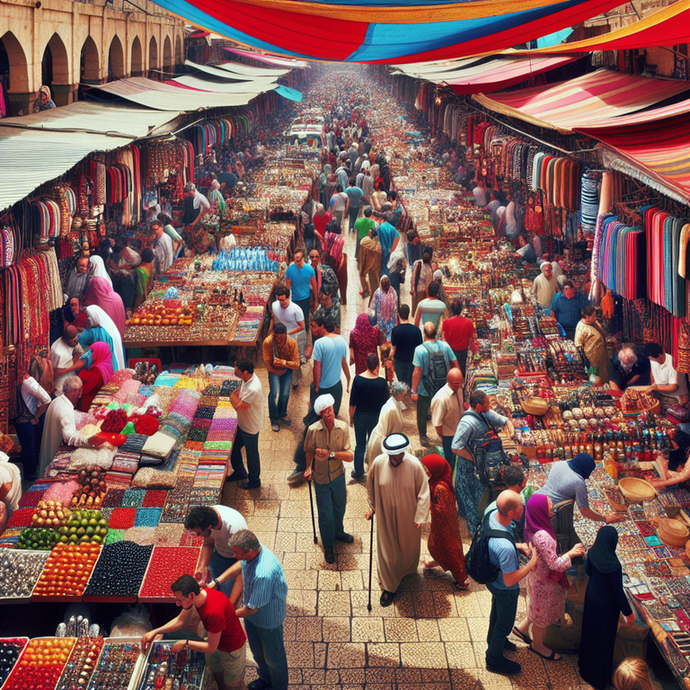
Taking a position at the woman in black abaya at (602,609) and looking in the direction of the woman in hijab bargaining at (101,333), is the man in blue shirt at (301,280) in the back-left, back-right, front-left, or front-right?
front-right

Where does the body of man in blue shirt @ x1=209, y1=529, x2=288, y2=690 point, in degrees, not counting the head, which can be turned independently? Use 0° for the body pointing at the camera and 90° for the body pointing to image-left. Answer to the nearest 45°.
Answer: approximately 90°

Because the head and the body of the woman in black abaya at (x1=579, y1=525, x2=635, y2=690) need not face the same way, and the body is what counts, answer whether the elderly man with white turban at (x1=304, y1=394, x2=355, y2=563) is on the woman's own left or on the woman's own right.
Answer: on the woman's own left

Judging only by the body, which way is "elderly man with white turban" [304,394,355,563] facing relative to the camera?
toward the camera

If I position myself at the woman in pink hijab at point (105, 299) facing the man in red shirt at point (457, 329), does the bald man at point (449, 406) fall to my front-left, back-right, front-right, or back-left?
front-right

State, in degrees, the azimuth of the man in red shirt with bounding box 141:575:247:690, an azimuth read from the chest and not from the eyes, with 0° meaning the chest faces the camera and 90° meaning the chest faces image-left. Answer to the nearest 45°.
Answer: approximately 90°

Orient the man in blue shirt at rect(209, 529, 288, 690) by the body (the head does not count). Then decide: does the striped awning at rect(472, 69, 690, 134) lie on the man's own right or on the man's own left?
on the man's own right

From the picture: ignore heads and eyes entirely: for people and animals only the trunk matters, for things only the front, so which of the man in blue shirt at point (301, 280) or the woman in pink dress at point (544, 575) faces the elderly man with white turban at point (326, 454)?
the man in blue shirt

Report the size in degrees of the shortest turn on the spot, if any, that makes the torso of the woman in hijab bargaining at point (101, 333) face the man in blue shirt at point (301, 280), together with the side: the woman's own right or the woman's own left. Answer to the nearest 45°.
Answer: approximately 135° to the woman's own right

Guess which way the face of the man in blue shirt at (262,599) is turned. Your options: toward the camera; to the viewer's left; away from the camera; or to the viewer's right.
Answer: to the viewer's left

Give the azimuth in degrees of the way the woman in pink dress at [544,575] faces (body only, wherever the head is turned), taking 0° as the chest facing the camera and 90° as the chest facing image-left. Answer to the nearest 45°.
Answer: approximately 270°

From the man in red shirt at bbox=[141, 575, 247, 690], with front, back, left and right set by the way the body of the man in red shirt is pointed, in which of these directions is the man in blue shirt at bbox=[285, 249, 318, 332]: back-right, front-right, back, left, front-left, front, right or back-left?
right

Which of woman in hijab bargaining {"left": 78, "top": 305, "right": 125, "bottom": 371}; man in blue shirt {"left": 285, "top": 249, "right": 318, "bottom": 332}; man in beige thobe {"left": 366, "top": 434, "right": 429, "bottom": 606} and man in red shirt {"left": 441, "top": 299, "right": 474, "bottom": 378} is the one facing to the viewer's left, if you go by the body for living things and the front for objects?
the woman in hijab bargaining

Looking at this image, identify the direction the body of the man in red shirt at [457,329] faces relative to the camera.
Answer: away from the camera

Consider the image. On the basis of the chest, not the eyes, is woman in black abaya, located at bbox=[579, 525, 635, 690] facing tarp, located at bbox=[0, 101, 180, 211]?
no
